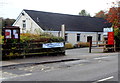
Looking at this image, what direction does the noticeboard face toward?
toward the camera

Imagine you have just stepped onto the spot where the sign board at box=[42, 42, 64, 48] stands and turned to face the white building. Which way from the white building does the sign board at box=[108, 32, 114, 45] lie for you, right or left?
right

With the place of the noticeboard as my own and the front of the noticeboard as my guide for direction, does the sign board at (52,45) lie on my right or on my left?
on my left

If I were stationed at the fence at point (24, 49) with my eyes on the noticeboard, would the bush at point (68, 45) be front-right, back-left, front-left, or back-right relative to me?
back-right

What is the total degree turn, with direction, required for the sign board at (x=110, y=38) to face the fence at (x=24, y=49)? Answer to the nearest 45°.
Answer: approximately 45° to its right

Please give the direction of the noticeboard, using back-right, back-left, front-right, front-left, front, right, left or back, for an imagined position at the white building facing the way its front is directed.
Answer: front-right

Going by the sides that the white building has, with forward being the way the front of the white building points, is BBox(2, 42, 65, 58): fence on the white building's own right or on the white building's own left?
on the white building's own right

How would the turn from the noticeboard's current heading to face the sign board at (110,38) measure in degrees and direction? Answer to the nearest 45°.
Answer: approximately 135° to its left

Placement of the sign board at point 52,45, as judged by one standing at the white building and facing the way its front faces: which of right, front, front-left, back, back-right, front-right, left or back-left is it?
front-right

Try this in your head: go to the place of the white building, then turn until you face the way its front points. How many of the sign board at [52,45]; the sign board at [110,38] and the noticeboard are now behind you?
0

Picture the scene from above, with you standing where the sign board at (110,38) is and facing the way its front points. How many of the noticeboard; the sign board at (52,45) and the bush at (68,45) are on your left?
0

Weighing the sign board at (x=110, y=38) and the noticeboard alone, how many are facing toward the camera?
2

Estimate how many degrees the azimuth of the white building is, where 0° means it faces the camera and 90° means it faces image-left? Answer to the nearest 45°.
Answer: approximately 315°
